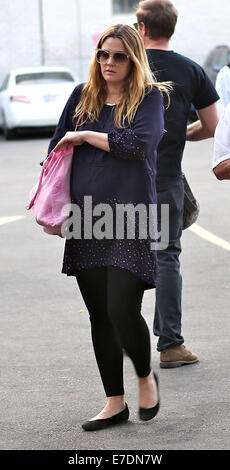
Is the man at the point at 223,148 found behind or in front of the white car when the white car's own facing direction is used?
behind

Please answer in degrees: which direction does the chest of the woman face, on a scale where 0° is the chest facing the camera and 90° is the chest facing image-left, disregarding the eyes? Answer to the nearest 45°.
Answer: approximately 45°

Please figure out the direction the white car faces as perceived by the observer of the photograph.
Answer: facing away from the viewer and to the left of the viewer

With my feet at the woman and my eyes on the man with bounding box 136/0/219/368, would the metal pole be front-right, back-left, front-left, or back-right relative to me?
front-left

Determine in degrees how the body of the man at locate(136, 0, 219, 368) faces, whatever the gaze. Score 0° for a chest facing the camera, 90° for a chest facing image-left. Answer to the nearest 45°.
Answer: approximately 180°

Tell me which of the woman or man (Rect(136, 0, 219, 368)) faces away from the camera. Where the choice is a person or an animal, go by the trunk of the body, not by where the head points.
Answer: the man

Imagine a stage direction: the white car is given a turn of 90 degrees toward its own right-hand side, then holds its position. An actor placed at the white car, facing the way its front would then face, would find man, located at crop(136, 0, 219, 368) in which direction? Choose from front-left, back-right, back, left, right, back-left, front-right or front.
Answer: back-right

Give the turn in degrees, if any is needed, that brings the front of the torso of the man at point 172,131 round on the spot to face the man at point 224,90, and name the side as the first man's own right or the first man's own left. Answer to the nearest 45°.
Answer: approximately 45° to the first man's own right
